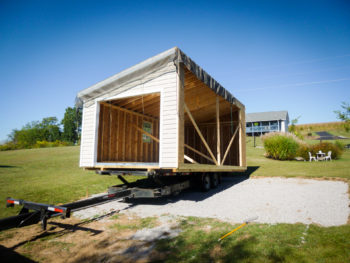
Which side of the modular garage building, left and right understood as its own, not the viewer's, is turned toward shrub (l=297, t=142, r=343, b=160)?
back

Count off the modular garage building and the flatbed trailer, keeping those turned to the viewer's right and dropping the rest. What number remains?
0

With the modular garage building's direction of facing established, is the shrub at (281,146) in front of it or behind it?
behind

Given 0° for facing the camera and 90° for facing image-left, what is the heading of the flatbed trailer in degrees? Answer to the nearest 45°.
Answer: approximately 45°

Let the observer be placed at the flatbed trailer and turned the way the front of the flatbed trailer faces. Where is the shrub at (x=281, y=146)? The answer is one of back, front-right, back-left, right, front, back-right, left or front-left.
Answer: back

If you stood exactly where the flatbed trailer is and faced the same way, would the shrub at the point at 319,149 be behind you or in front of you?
behind

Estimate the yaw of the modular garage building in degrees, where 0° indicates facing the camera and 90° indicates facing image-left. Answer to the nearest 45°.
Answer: approximately 45°

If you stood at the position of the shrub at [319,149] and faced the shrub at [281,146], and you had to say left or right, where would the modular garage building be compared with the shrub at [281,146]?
left
